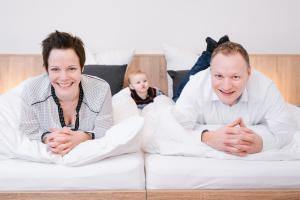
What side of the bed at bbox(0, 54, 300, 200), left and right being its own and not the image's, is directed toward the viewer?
front

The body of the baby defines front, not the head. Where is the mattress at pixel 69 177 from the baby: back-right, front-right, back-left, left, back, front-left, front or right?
front-right

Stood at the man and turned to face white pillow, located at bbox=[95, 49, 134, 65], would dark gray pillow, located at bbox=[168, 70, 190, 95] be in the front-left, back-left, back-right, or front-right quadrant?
front-right

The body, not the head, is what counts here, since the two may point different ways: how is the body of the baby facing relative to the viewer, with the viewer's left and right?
facing the viewer and to the right of the viewer
